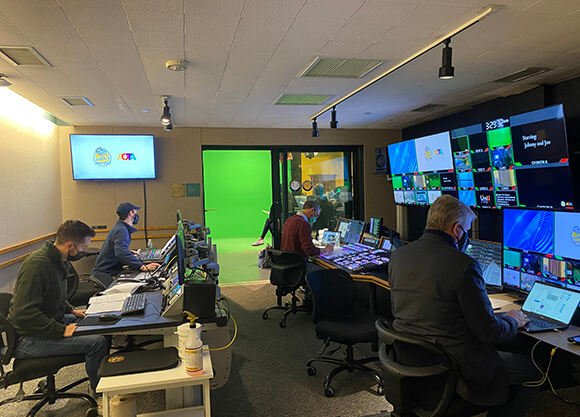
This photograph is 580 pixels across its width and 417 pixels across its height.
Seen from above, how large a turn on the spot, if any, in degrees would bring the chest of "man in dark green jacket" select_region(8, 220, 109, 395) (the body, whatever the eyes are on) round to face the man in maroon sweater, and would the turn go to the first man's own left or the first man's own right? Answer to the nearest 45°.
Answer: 0° — they already face them

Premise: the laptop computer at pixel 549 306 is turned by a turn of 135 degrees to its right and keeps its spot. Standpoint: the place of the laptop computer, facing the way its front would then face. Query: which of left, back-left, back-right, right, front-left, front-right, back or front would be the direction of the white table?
back-left

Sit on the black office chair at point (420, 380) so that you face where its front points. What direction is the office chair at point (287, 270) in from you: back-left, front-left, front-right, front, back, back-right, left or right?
left

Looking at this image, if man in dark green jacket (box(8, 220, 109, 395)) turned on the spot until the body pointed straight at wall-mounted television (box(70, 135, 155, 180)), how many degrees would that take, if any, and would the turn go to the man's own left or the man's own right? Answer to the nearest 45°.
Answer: approximately 90° to the man's own left

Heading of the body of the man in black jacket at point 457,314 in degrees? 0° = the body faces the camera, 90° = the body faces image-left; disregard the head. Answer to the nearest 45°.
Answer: approximately 225°

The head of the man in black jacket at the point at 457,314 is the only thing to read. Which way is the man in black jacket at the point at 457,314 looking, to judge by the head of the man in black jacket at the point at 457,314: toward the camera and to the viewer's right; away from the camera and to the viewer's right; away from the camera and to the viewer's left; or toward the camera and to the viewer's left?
away from the camera and to the viewer's right

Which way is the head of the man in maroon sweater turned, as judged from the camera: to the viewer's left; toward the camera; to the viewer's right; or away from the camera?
to the viewer's right

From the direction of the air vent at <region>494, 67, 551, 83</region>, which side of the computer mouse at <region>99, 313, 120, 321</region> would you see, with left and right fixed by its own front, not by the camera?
front

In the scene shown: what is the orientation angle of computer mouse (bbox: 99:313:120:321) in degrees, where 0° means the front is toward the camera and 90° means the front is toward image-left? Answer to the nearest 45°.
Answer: approximately 270°

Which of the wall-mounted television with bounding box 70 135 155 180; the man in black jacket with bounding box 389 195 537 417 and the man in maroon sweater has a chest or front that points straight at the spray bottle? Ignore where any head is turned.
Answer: the wall-mounted television

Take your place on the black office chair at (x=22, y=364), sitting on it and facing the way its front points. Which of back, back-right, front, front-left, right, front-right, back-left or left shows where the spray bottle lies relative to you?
front-right

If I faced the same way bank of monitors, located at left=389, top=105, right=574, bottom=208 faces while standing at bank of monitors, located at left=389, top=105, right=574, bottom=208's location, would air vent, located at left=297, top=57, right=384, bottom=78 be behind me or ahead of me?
ahead

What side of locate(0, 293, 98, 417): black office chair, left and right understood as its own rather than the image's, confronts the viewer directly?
right

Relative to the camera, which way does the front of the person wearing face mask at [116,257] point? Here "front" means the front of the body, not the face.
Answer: to the viewer's right

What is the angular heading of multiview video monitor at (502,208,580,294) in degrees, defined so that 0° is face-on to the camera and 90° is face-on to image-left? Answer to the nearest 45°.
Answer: approximately 45°

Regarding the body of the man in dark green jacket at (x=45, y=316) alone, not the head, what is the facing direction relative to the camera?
to the viewer's right

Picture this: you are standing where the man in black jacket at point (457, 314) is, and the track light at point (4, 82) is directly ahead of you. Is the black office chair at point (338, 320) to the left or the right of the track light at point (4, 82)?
right
